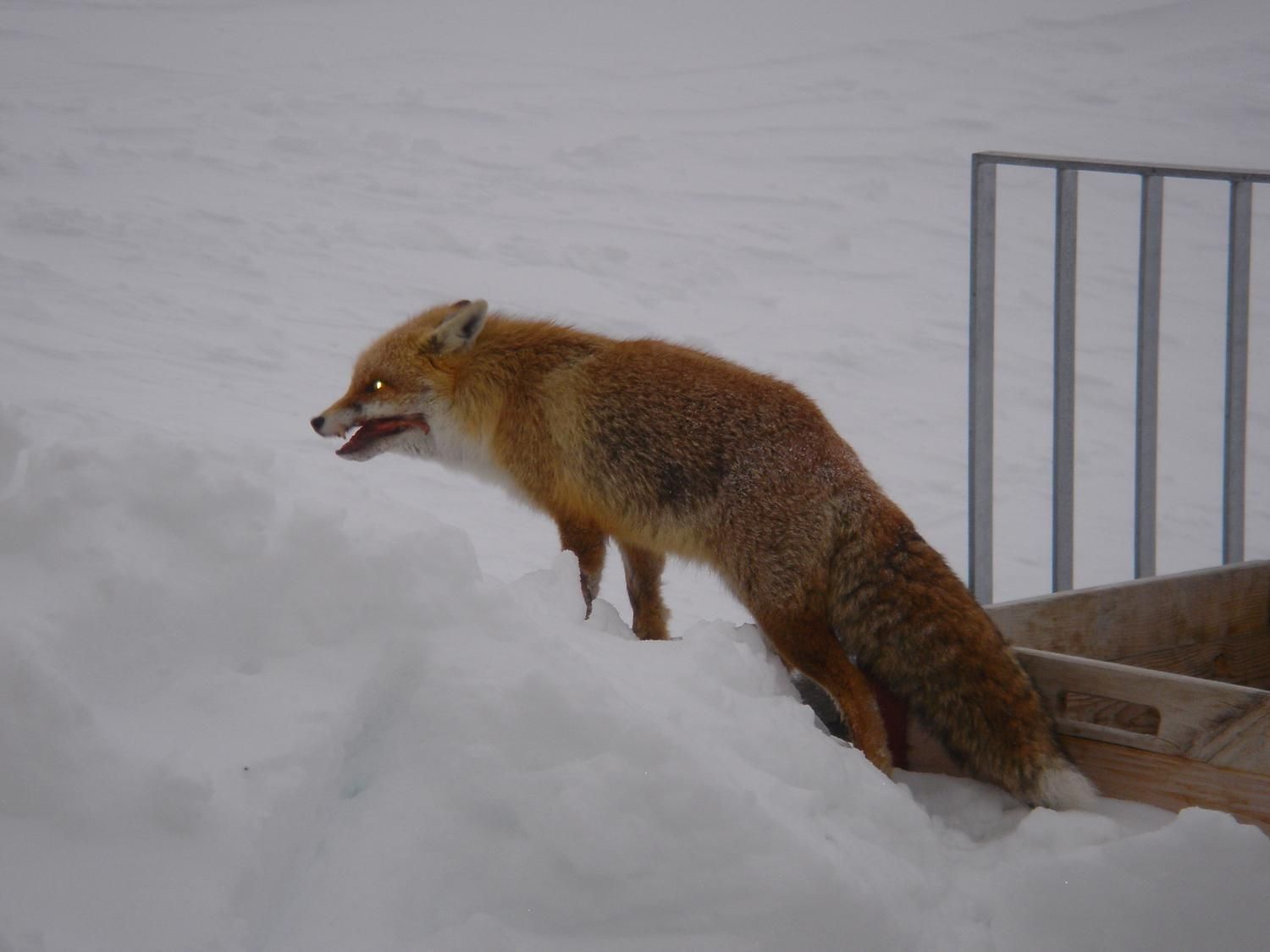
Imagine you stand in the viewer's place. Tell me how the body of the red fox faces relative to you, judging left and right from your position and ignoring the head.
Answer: facing to the left of the viewer

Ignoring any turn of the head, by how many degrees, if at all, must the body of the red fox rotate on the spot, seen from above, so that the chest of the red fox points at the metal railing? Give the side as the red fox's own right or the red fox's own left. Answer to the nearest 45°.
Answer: approximately 135° to the red fox's own right
